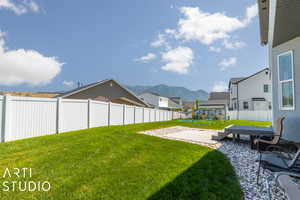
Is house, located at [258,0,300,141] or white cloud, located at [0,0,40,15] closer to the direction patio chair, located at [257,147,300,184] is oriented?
the white cloud

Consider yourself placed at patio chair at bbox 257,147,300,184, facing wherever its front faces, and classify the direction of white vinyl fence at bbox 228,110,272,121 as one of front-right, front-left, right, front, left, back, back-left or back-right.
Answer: right

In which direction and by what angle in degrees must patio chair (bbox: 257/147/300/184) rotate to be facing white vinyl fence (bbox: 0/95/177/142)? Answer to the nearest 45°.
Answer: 0° — it already faces it

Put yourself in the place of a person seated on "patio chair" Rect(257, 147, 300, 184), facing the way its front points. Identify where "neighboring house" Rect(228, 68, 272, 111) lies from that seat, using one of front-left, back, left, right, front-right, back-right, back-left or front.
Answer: right

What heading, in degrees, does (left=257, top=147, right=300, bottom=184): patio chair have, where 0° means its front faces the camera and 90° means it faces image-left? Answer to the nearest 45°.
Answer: approximately 90°

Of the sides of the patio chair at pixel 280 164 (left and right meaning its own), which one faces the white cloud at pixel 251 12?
right

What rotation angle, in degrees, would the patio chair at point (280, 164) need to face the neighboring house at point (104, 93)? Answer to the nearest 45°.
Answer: approximately 45° to its right

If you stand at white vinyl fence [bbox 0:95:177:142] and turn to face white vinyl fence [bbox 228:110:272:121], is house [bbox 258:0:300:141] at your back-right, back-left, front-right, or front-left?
front-right

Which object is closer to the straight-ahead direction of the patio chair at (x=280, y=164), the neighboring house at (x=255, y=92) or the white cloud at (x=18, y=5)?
the white cloud

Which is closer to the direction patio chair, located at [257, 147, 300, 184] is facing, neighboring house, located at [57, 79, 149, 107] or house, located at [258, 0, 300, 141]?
the neighboring house
